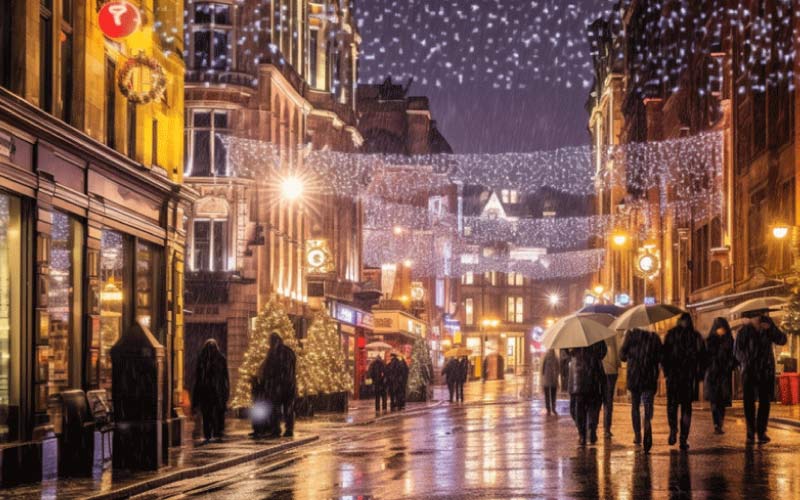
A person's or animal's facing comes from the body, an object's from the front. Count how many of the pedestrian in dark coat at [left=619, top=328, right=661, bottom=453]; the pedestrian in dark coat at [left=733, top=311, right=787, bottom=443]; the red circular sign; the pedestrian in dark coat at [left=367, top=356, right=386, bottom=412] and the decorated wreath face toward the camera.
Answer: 3

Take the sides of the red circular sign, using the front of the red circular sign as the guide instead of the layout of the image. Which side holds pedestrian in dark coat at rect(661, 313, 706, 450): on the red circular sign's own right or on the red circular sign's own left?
on the red circular sign's own left

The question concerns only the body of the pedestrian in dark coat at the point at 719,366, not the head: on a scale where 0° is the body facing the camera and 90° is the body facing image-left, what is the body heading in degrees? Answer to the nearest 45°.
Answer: approximately 0°

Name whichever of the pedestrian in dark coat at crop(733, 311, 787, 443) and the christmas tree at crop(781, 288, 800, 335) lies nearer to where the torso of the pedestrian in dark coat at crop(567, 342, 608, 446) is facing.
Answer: the christmas tree

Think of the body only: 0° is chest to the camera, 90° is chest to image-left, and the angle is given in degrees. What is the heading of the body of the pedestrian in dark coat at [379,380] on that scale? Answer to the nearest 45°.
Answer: approximately 180°

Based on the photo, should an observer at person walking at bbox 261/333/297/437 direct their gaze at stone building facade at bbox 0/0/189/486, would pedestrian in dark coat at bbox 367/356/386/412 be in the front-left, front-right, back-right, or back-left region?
back-right

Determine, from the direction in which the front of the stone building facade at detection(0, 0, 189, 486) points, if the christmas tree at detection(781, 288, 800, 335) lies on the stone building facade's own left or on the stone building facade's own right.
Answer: on the stone building facade's own left

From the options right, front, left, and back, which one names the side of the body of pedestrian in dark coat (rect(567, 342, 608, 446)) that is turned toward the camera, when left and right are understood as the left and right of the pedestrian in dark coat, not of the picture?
back

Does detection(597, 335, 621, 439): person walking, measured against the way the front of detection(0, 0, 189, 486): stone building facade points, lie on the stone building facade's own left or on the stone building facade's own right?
on the stone building facade's own left
